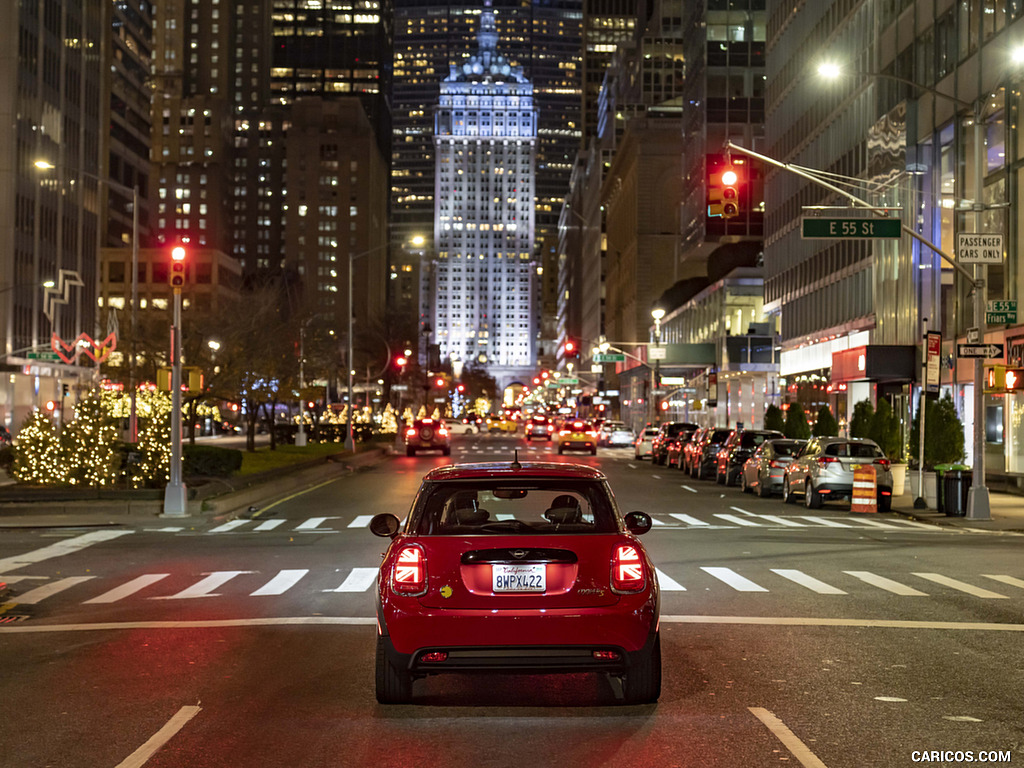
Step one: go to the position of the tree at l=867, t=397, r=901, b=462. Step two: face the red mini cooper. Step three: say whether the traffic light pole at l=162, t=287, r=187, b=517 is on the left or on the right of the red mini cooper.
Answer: right

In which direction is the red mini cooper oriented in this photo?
away from the camera

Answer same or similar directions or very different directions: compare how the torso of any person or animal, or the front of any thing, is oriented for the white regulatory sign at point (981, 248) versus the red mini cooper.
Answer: very different directions

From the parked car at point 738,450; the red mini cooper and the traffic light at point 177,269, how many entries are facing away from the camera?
2

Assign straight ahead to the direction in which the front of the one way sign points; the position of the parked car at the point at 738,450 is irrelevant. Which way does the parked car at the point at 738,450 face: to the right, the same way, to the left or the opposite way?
the opposite way

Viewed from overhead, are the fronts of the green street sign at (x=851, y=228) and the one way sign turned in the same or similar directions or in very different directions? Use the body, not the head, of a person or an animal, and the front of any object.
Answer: same or similar directions

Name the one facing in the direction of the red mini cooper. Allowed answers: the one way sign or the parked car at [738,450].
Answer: the one way sign

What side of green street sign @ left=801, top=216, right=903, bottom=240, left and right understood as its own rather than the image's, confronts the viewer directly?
front

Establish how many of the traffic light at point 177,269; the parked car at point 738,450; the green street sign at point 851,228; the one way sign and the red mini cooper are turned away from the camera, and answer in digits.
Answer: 2

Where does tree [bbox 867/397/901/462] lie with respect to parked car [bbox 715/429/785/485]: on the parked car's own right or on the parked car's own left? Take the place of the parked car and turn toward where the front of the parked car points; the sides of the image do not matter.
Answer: on the parked car's own right

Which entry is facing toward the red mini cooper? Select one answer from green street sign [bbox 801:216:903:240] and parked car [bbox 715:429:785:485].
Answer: the green street sign

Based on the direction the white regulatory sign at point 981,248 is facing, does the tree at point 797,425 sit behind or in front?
behind

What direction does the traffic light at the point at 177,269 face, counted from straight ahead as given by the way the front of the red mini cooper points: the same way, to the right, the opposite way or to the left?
the opposite way

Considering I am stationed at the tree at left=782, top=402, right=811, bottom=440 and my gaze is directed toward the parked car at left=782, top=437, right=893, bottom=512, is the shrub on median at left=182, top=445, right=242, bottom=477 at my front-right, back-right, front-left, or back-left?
front-right

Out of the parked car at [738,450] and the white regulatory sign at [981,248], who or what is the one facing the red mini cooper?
the white regulatory sign

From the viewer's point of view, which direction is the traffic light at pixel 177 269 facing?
toward the camera

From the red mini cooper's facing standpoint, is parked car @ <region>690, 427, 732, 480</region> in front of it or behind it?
in front
